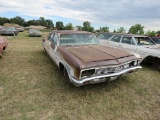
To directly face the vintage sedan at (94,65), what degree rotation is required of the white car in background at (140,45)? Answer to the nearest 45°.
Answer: approximately 45° to its right

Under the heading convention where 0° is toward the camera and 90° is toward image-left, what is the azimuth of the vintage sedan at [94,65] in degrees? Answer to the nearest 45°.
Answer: approximately 315°

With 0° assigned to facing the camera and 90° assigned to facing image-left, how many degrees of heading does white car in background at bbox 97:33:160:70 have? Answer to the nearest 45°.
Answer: approximately 315°

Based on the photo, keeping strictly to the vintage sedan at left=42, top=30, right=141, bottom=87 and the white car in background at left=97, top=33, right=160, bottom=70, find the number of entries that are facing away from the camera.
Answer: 0

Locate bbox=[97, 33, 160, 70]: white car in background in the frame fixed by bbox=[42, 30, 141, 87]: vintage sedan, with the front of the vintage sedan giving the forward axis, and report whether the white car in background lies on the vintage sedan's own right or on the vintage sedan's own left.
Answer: on the vintage sedan's own left

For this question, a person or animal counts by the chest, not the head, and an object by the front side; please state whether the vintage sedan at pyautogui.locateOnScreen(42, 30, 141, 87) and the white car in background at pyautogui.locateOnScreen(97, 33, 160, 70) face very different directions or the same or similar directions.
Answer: same or similar directions
